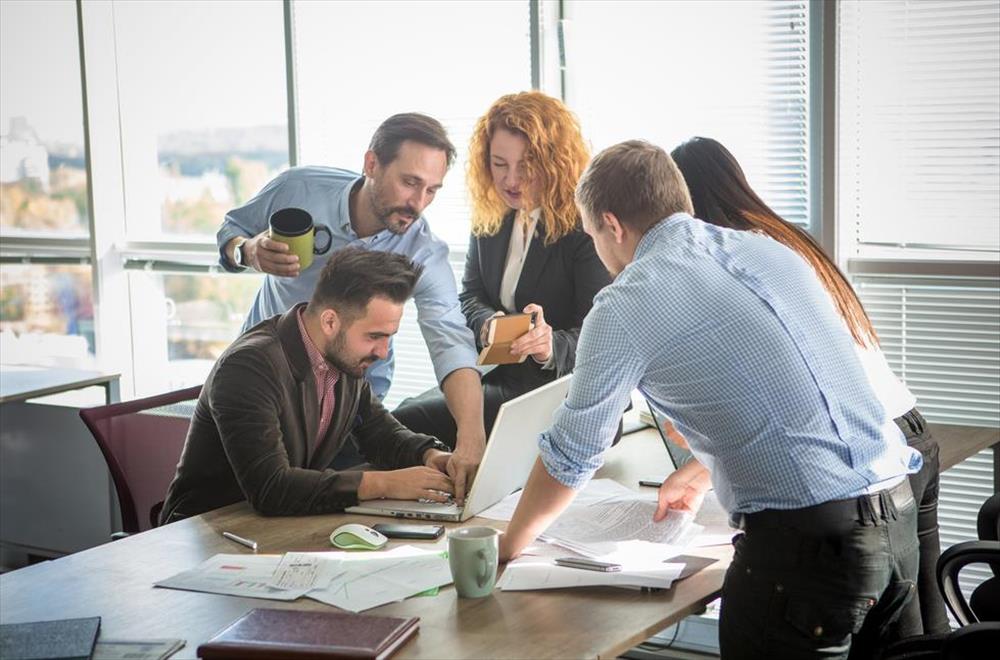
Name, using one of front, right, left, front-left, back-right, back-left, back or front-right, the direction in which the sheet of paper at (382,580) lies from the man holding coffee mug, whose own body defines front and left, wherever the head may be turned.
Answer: front-right

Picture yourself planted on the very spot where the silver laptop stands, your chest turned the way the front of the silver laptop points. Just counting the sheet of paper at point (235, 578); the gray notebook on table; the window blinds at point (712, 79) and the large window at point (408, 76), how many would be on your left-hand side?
2

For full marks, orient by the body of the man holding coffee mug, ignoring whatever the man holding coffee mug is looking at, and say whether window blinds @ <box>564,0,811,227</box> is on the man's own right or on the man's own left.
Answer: on the man's own left

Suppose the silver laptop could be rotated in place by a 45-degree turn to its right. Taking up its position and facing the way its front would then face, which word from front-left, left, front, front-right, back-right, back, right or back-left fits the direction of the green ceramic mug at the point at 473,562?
back

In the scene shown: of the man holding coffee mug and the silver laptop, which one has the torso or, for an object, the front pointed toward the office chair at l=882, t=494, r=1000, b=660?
the man holding coffee mug

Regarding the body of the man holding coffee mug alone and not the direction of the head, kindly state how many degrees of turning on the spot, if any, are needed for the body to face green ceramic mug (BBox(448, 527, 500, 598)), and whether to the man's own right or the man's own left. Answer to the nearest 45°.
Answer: approximately 45° to the man's own right

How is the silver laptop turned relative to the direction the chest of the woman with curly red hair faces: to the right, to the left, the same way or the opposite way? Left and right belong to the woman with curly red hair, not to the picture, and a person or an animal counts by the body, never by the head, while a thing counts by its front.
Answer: to the right

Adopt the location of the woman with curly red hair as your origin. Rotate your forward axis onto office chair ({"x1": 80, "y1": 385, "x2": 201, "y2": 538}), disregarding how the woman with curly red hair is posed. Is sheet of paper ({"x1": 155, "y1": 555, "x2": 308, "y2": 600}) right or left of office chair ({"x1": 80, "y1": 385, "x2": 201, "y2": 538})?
left

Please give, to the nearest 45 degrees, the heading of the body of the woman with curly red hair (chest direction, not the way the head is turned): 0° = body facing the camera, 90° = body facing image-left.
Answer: approximately 45°

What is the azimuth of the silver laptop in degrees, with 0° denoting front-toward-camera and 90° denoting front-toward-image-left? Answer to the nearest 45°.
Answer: approximately 135°

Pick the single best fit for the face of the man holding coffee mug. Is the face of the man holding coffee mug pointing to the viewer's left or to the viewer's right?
to the viewer's right

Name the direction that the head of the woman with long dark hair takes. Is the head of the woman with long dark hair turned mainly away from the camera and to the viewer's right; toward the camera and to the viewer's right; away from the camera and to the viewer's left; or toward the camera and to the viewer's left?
away from the camera and to the viewer's left

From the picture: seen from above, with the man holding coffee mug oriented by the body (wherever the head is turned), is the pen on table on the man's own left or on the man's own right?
on the man's own right
